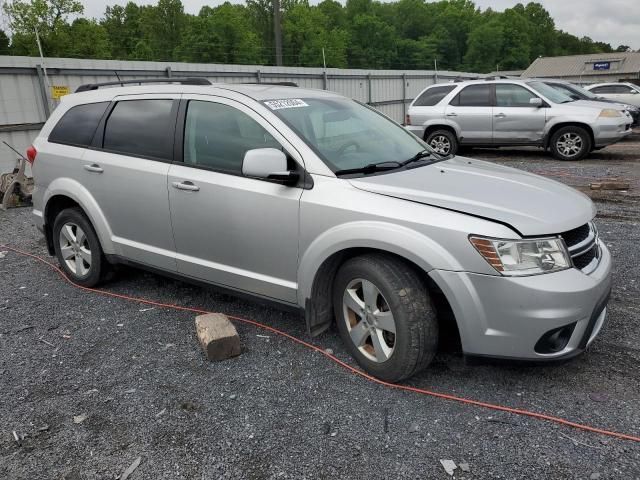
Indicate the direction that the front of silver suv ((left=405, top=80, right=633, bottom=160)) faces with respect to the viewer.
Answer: facing to the right of the viewer

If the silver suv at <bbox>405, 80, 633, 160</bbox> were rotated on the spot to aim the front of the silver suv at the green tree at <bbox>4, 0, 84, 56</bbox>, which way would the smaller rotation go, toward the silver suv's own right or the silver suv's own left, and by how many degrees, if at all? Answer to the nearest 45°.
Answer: approximately 135° to the silver suv's own left

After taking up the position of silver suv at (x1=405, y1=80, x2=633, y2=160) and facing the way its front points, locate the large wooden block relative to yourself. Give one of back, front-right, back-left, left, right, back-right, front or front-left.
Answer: right

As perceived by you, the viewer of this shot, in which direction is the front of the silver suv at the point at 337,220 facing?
facing the viewer and to the right of the viewer

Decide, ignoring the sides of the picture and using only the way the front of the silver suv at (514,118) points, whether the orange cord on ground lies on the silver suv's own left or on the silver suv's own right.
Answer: on the silver suv's own right

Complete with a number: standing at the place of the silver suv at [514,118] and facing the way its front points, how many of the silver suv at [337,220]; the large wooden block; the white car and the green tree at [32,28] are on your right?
2

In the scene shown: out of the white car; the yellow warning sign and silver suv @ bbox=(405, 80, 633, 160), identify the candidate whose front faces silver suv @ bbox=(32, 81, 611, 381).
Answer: the yellow warning sign

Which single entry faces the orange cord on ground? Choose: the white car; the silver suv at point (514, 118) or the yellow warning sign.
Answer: the yellow warning sign

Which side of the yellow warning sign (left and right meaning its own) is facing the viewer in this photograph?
front

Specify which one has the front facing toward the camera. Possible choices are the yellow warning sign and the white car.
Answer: the yellow warning sign

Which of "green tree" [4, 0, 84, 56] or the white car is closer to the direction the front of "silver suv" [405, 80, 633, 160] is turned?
the white car

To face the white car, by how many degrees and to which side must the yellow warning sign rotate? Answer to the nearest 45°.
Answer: approximately 90° to its left

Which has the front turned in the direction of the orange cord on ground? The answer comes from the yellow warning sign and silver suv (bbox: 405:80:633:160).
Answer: the yellow warning sign

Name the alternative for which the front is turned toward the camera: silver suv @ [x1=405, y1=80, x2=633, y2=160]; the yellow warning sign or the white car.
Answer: the yellow warning sign

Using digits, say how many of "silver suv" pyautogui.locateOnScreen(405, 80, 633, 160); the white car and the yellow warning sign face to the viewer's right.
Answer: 2

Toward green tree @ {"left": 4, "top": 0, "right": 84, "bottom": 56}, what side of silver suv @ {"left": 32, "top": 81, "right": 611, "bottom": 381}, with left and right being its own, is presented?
back

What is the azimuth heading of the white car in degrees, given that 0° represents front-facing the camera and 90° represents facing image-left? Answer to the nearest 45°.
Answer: approximately 270°

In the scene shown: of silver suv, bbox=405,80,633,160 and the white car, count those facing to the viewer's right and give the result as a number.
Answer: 2
